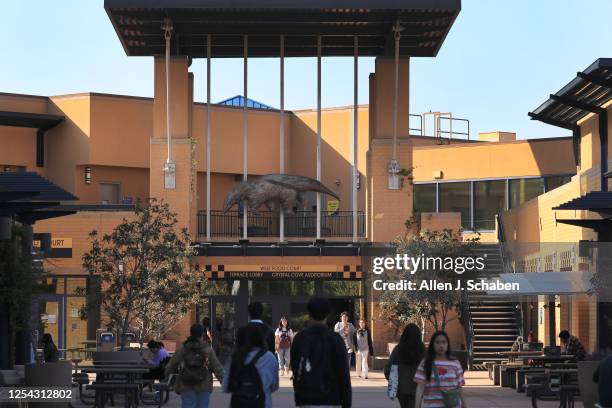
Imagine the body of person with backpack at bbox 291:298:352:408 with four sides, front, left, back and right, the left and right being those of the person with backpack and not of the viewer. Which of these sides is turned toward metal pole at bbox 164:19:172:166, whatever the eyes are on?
front

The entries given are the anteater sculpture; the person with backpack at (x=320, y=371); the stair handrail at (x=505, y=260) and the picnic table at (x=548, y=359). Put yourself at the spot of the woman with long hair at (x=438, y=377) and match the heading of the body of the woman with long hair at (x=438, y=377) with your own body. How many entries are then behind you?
3

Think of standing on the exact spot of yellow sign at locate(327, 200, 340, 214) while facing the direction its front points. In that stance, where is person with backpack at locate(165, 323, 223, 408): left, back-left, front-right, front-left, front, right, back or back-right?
front

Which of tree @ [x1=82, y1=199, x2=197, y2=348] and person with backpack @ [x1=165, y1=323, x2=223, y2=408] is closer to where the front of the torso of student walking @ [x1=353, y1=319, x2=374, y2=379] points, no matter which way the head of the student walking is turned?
the person with backpack

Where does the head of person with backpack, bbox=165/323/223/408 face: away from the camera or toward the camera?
away from the camera

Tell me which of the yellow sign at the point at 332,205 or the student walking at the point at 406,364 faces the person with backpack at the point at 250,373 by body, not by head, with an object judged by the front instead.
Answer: the yellow sign

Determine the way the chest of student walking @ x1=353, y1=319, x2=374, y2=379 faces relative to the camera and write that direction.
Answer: toward the camera

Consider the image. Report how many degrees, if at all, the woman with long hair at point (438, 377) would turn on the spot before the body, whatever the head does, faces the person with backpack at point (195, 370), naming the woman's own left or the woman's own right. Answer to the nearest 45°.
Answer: approximately 135° to the woman's own right

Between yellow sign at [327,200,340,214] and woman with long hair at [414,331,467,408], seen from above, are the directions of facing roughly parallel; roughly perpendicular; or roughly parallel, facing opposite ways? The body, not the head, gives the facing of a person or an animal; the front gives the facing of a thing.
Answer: roughly parallel

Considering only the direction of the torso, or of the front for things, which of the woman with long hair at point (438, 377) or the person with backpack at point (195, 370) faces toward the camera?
the woman with long hair

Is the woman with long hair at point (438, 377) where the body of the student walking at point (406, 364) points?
no

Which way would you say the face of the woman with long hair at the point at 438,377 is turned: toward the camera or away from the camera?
toward the camera

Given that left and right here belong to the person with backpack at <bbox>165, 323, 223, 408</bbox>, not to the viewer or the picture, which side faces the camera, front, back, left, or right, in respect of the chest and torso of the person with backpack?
back

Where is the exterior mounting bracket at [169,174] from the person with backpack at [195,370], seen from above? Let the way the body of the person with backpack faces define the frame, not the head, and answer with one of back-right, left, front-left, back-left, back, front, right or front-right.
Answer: front

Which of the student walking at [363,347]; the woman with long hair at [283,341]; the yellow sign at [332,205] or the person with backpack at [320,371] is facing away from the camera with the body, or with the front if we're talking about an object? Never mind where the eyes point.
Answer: the person with backpack

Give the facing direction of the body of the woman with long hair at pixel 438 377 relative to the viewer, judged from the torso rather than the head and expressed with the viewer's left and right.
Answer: facing the viewer

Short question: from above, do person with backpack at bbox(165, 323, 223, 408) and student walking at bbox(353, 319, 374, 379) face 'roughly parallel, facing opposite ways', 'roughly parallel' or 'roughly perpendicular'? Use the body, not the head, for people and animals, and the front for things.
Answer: roughly parallel, facing opposite ways
